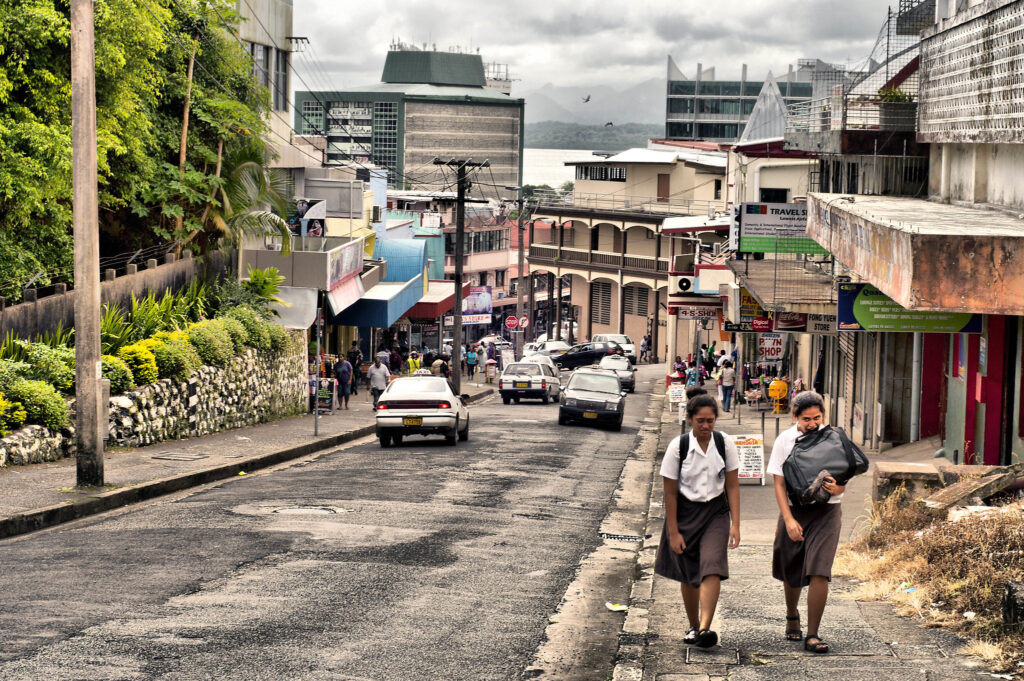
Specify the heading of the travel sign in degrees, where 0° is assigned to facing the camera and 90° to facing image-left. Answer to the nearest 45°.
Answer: approximately 0°

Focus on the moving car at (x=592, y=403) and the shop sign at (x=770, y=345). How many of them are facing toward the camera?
2

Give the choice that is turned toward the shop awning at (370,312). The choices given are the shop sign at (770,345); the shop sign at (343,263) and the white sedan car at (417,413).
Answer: the white sedan car

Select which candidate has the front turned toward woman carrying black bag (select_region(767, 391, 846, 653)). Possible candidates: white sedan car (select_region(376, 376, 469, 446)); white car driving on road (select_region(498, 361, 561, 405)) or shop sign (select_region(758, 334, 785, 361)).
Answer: the shop sign

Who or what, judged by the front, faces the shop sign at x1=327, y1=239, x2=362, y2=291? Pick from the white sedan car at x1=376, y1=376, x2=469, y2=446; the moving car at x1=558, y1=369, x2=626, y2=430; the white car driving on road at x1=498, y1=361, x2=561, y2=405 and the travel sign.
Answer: the white sedan car

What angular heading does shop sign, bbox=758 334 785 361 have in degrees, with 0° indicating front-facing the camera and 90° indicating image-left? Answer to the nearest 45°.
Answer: approximately 0°

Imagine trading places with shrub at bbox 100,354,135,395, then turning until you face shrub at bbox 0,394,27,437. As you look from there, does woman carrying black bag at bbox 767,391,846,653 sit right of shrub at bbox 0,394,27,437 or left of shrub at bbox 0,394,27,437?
left

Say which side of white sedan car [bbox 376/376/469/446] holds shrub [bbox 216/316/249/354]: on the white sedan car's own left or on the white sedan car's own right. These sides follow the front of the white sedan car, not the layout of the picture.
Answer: on the white sedan car's own left
